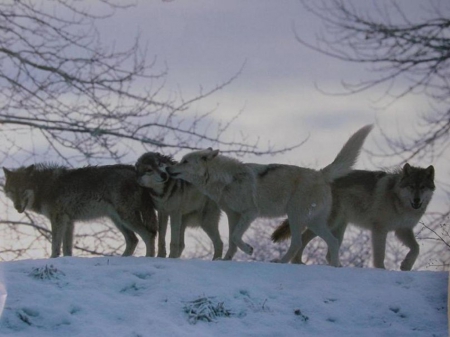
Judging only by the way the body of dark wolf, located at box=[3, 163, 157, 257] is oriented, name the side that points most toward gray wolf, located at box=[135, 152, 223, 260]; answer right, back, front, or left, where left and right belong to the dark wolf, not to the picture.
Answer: back

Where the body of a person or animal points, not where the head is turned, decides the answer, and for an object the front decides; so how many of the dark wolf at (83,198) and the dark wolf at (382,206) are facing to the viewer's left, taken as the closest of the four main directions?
1

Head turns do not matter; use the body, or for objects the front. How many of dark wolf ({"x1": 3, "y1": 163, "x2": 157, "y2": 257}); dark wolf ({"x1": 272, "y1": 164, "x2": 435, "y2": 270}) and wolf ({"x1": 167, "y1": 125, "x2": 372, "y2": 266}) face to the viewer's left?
2

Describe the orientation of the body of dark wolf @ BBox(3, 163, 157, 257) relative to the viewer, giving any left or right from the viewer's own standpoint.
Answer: facing to the left of the viewer

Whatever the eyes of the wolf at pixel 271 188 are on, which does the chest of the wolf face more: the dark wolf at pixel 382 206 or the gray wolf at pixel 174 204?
the gray wolf

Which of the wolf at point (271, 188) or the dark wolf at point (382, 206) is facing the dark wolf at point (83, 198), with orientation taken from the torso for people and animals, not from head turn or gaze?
the wolf

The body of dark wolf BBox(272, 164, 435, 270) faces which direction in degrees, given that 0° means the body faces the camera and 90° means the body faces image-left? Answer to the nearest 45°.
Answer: approximately 315°

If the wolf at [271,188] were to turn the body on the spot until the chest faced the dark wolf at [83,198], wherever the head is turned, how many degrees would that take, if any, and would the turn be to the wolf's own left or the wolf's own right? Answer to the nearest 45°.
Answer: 0° — it already faces it

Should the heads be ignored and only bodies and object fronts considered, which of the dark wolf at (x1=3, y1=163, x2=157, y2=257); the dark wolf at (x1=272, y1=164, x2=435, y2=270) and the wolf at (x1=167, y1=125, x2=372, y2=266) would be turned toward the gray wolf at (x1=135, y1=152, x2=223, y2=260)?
the wolf

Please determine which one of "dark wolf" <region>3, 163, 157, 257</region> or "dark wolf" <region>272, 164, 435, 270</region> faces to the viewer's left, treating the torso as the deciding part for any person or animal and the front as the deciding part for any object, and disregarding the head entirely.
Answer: "dark wolf" <region>3, 163, 157, 257</region>

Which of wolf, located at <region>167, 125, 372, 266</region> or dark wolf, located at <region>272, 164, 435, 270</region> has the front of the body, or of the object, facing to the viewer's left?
the wolf

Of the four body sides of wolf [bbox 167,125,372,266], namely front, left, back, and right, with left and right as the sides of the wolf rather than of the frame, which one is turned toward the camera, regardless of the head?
left
